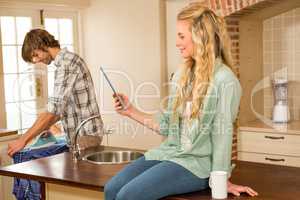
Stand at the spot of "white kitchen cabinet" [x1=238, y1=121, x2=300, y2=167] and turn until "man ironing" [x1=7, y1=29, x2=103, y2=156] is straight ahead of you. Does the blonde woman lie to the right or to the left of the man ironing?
left

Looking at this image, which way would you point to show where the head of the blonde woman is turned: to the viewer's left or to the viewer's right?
to the viewer's left

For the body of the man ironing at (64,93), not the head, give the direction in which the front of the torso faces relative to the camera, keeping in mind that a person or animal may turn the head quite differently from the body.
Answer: to the viewer's left

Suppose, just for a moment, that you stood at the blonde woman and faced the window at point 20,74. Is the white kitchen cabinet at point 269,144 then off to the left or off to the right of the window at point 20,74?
right

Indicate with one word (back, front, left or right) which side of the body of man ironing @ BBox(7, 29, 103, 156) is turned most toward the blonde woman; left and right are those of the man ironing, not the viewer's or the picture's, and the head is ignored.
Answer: left

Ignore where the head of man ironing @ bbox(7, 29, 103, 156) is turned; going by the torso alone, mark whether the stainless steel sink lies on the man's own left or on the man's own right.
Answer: on the man's own left

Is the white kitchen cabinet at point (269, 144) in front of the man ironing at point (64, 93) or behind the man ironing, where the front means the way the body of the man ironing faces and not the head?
behind

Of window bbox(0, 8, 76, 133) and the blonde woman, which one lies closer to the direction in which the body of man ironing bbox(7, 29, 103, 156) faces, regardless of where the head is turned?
the window

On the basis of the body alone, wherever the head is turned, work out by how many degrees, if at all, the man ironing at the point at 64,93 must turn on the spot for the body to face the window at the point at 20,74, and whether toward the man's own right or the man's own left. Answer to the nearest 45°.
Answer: approximately 90° to the man's own right

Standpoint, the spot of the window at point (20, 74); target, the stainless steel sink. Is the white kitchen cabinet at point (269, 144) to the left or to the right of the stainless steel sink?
left

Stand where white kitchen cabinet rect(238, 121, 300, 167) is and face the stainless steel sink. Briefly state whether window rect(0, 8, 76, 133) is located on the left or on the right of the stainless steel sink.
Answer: right

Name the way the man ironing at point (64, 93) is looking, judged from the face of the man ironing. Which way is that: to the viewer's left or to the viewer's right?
to the viewer's left
